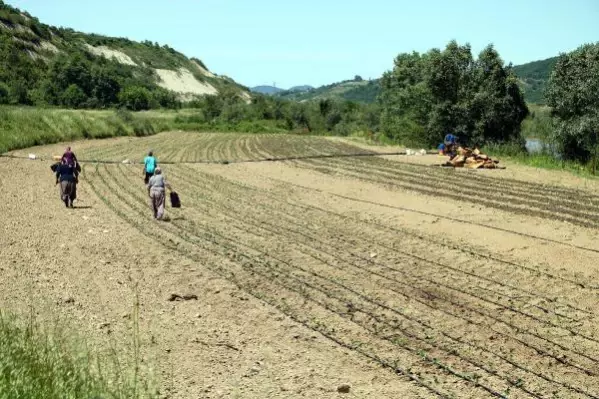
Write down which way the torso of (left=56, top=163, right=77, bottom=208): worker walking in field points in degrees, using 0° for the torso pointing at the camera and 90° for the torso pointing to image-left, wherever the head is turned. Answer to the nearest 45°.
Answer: approximately 180°

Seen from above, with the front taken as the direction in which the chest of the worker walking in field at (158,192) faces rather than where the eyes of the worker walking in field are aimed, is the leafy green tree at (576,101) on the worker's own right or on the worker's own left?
on the worker's own right

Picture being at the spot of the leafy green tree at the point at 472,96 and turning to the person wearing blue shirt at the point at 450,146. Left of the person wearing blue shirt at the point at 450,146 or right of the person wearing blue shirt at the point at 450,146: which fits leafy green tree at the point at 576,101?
left

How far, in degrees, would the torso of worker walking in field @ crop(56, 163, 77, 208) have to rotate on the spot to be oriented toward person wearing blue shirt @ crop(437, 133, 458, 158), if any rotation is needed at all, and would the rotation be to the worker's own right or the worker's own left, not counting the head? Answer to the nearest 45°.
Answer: approximately 45° to the worker's own right

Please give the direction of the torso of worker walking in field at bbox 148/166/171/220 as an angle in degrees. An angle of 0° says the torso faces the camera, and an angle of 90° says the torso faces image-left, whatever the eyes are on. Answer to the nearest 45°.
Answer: approximately 180°

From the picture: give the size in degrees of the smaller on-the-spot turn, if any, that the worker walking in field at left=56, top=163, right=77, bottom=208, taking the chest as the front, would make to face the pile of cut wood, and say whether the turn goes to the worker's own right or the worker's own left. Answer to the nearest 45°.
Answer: approximately 90° to the worker's own right

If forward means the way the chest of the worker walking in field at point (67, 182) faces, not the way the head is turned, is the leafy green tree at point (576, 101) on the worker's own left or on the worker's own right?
on the worker's own right

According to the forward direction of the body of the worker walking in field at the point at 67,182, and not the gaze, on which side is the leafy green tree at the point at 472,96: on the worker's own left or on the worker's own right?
on the worker's own right

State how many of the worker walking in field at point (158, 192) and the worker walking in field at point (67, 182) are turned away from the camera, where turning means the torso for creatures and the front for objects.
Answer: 2

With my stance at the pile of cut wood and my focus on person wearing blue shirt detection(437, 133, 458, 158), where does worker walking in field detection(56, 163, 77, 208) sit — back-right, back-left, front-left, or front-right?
back-left

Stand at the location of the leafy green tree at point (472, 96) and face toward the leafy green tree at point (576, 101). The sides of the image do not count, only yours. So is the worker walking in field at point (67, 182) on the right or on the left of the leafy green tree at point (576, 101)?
right
